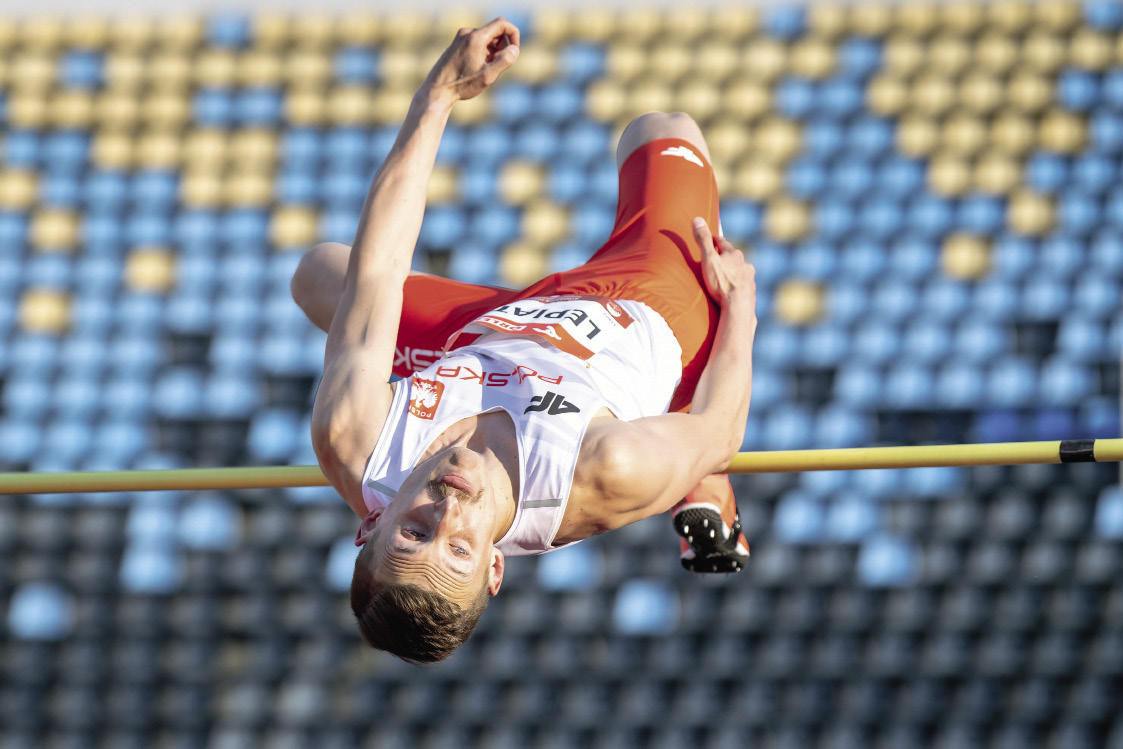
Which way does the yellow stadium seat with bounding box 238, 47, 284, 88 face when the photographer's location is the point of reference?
facing the viewer

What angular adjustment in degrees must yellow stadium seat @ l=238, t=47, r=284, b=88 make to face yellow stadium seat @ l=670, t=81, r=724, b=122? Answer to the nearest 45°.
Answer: approximately 90° to its left

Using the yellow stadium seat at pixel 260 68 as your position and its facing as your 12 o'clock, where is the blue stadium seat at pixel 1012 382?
The blue stadium seat is roughly at 10 o'clock from the yellow stadium seat.

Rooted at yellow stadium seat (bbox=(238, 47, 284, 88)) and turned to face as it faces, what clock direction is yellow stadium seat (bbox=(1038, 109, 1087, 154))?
yellow stadium seat (bbox=(1038, 109, 1087, 154)) is roughly at 10 o'clock from yellow stadium seat (bbox=(238, 47, 284, 88)).

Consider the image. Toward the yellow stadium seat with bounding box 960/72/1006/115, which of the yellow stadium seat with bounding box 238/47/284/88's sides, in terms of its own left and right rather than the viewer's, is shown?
left

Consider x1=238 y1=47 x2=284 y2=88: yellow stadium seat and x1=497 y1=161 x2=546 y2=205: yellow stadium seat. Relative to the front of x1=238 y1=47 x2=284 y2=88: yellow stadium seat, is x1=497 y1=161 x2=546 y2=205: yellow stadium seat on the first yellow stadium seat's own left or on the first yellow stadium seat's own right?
on the first yellow stadium seat's own left

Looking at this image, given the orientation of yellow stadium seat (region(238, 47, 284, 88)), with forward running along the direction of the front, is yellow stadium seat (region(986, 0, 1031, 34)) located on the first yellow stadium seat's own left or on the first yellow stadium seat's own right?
on the first yellow stadium seat's own left

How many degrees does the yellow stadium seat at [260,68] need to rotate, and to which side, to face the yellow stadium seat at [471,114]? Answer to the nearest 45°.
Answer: approximately 90° to its left

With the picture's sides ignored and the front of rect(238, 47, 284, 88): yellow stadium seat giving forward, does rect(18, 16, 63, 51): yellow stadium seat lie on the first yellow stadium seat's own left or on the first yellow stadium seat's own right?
on the first yellow stadium seat's own right
